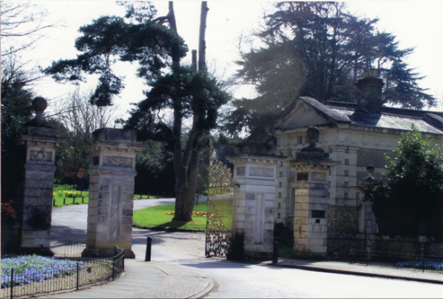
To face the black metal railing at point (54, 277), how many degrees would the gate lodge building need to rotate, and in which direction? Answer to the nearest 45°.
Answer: approximately 45° to its left

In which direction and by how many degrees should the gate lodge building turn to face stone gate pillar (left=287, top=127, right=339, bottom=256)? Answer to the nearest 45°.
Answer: approximately 45° to its left

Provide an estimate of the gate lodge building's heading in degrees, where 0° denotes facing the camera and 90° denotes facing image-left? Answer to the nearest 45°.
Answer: approximately 45°

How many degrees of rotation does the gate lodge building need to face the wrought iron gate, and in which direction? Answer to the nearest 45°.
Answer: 0° — it already faces it

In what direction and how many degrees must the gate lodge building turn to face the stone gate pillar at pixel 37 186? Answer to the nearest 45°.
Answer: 0° — it already faces it

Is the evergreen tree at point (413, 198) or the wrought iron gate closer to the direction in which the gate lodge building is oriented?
the wrought iron gate

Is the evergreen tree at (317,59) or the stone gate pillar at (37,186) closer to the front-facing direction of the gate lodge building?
the stone gate pillar

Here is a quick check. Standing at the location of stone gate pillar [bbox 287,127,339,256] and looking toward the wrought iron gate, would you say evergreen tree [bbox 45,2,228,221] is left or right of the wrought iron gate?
right

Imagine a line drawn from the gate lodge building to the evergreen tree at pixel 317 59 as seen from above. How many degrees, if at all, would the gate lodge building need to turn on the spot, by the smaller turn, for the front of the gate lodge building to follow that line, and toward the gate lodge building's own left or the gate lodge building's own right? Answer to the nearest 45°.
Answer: approximately 135° to the gate lodge building's own right

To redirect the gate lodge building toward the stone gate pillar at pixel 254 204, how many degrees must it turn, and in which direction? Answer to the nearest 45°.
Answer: approximately 45° to its left
